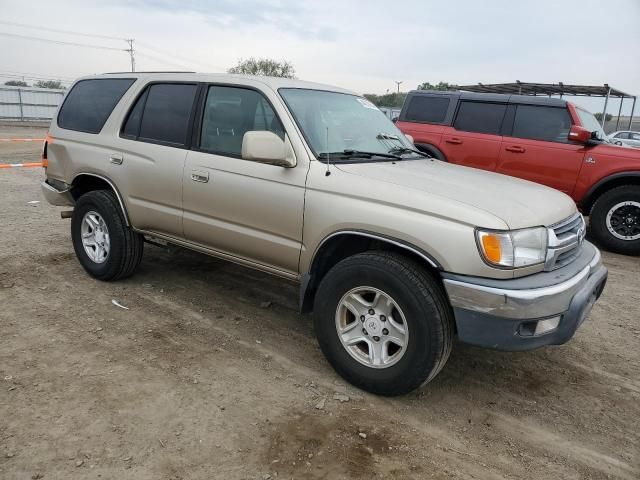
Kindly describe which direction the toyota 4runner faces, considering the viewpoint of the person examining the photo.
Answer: facing the viewer and to the right of the viewer

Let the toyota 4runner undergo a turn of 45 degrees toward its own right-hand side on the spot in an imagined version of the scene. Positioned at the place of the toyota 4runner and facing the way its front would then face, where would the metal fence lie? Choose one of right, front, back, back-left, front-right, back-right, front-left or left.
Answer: back-right

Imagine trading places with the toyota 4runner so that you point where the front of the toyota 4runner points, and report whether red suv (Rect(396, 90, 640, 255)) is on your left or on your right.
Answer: on your left

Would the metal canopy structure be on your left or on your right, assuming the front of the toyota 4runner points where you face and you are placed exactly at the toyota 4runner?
on your left
